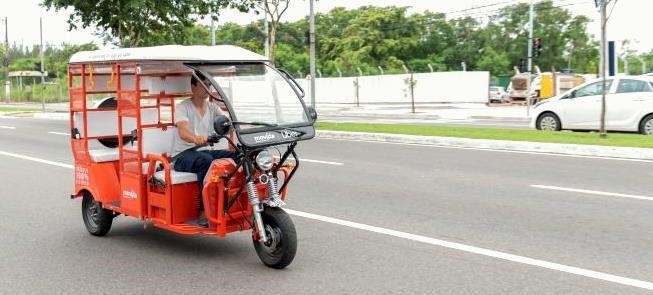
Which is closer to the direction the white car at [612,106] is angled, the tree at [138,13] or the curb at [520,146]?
the tree

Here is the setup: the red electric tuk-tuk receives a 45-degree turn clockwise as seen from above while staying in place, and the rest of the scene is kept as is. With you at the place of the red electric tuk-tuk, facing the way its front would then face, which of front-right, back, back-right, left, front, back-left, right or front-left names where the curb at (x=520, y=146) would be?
back-left

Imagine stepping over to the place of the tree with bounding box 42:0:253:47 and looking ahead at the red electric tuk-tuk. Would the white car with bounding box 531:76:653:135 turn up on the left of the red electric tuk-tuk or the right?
left

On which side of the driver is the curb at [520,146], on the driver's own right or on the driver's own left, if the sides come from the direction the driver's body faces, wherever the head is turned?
on the driver's own left

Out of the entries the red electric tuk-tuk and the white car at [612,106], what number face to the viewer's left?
1

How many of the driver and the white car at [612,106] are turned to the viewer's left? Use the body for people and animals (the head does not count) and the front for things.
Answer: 1

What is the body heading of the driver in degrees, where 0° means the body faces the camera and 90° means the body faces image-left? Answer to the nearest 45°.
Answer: approximately 315°

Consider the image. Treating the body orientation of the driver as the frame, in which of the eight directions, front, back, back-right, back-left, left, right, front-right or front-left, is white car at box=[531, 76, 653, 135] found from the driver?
left

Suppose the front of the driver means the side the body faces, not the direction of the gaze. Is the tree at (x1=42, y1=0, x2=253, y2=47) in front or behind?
behind

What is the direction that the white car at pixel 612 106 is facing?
to the viewer's left

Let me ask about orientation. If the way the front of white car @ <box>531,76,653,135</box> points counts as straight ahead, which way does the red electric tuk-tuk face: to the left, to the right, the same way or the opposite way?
the opposite way
